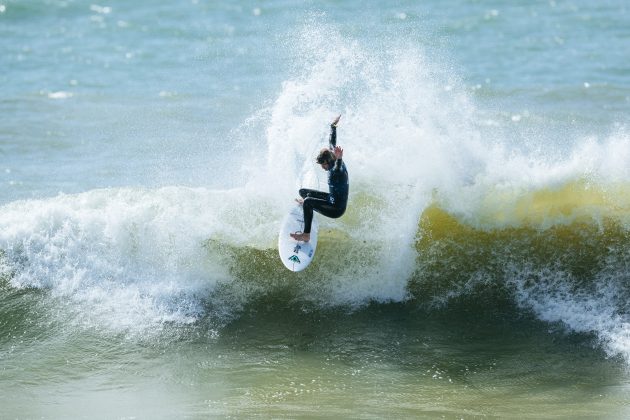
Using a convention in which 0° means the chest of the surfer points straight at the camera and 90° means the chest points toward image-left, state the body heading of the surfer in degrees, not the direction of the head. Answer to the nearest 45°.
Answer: approximately 90°
